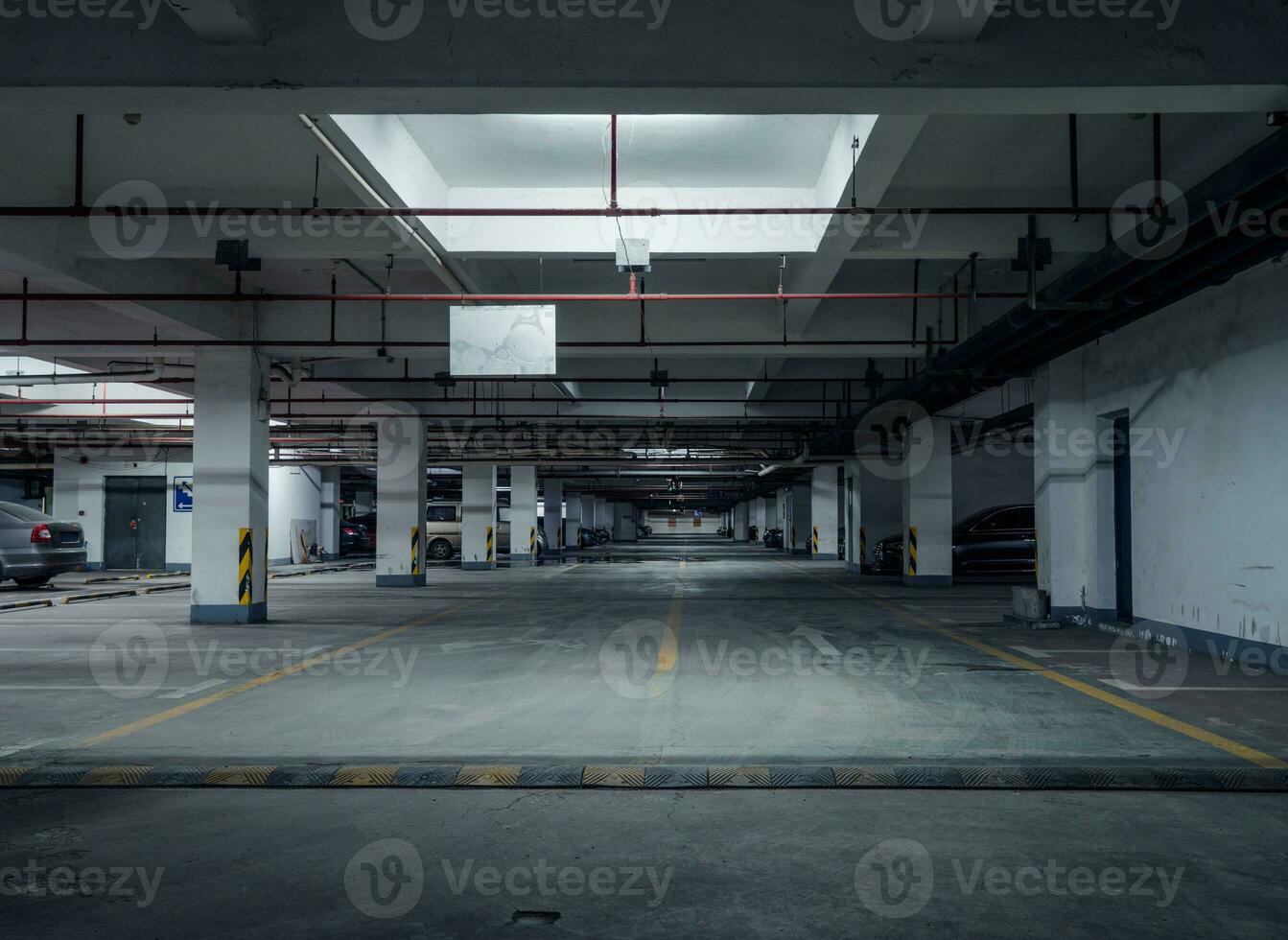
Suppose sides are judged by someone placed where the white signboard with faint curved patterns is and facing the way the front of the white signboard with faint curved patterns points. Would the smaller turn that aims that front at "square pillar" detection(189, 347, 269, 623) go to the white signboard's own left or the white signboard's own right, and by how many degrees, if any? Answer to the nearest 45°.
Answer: approximately 135° to the white signboard's own right

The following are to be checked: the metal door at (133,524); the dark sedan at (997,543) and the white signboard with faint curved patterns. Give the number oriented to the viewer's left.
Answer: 1

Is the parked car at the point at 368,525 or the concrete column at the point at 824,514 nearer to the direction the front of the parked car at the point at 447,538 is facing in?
the concrete column

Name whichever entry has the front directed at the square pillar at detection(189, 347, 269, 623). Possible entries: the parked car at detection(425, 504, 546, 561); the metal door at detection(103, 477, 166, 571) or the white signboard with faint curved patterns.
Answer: the metal door

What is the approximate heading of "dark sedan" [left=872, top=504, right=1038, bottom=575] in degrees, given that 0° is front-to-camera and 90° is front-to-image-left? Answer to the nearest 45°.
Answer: approximately 90°

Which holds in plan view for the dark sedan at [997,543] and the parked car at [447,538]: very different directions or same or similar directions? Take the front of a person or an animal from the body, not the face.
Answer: very different directions

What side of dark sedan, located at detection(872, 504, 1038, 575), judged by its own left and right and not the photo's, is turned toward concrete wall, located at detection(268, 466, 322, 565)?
front

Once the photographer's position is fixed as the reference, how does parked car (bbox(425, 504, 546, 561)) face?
facing to the right of the viewer

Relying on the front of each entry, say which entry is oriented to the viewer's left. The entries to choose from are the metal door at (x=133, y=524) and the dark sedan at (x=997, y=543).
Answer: the dark sedan

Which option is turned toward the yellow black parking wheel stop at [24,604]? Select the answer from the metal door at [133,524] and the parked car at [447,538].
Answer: the metal door

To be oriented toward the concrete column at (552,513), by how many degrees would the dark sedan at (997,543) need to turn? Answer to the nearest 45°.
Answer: approximately 45° to its right

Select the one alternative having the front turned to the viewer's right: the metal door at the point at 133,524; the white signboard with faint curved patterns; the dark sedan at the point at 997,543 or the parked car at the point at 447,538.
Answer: the parked car

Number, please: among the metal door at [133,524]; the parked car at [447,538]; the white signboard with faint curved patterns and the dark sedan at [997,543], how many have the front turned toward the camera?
2

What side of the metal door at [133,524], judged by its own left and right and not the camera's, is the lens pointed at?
front
